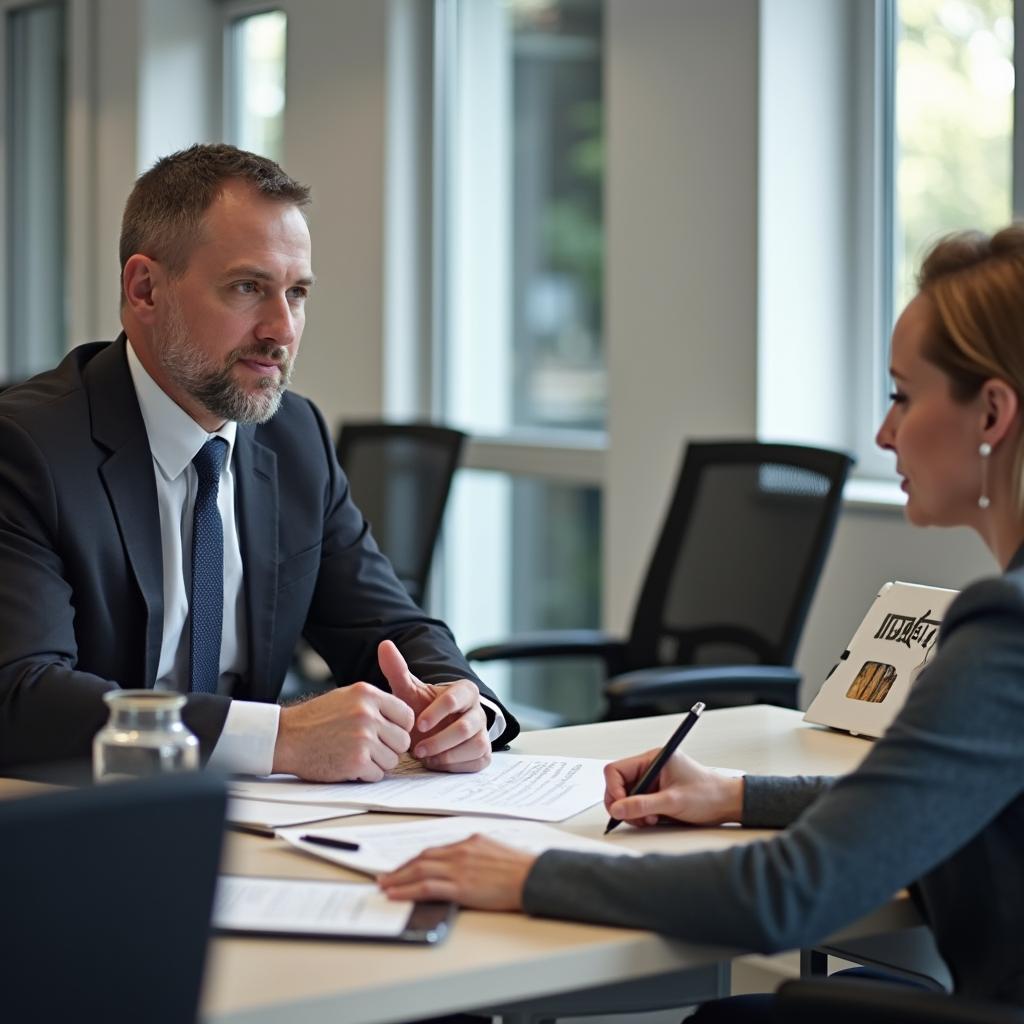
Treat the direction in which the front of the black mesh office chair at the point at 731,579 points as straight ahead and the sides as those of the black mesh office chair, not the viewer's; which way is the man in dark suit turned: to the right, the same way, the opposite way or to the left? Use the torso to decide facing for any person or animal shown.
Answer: to the left

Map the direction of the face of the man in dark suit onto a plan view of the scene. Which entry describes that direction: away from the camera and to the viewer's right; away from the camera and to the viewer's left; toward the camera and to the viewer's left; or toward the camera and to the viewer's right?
toward the camera and to the viewer's right

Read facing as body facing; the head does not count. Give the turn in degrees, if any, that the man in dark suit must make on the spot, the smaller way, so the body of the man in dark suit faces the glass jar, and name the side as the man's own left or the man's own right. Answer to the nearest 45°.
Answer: approximately 45° to the man's own right

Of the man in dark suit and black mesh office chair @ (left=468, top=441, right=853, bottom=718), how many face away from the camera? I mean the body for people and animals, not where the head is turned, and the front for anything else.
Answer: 0

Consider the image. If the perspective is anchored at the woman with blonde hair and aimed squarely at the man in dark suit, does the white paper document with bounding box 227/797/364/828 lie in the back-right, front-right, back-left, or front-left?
front-left

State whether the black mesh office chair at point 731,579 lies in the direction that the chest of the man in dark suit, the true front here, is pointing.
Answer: no

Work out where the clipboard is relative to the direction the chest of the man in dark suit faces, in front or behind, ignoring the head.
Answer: in front

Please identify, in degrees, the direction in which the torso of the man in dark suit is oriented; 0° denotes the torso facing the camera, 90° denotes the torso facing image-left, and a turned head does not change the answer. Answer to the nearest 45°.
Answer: approximately 315°

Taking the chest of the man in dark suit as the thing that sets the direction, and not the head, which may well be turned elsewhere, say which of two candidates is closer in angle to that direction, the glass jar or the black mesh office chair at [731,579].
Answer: the glass jar

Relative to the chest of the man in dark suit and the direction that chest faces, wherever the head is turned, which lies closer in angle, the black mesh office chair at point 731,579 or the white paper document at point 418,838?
the white paper document

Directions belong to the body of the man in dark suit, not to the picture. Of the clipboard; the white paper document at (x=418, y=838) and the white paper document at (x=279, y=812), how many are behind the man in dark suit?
0

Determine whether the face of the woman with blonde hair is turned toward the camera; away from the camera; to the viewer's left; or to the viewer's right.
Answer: to the viewer's left
